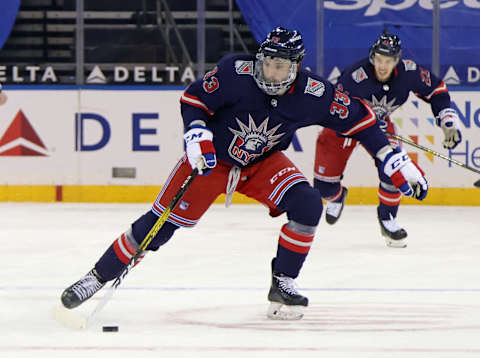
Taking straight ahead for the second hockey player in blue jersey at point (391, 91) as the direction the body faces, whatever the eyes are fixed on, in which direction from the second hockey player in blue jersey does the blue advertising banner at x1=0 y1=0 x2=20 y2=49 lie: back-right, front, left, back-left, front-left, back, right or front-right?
back-right

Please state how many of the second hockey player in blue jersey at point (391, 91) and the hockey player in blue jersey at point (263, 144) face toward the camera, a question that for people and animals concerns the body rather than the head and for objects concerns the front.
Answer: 2

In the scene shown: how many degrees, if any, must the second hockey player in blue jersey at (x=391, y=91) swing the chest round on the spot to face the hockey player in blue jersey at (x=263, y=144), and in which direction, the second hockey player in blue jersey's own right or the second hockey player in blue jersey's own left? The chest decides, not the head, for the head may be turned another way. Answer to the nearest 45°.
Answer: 0° — they already face them

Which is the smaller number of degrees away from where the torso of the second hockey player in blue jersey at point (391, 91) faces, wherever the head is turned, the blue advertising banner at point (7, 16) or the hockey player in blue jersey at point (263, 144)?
the hockey player in blue jersey

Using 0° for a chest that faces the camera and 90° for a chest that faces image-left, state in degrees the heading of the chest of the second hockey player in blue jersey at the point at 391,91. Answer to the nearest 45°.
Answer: approximately 0°

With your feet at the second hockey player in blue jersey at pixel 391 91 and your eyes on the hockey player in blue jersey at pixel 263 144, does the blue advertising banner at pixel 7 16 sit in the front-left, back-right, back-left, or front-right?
back-right

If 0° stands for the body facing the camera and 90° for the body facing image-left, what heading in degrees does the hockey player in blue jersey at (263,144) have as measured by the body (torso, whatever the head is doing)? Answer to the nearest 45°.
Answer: approximately 0°

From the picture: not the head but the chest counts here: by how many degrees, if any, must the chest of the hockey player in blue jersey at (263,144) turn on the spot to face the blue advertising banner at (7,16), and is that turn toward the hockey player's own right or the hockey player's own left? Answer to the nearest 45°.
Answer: approximately 180°

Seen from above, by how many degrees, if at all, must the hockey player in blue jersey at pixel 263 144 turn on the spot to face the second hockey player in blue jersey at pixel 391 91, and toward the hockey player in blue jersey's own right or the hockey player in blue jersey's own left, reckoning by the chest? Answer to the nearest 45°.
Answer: approximately 180°
